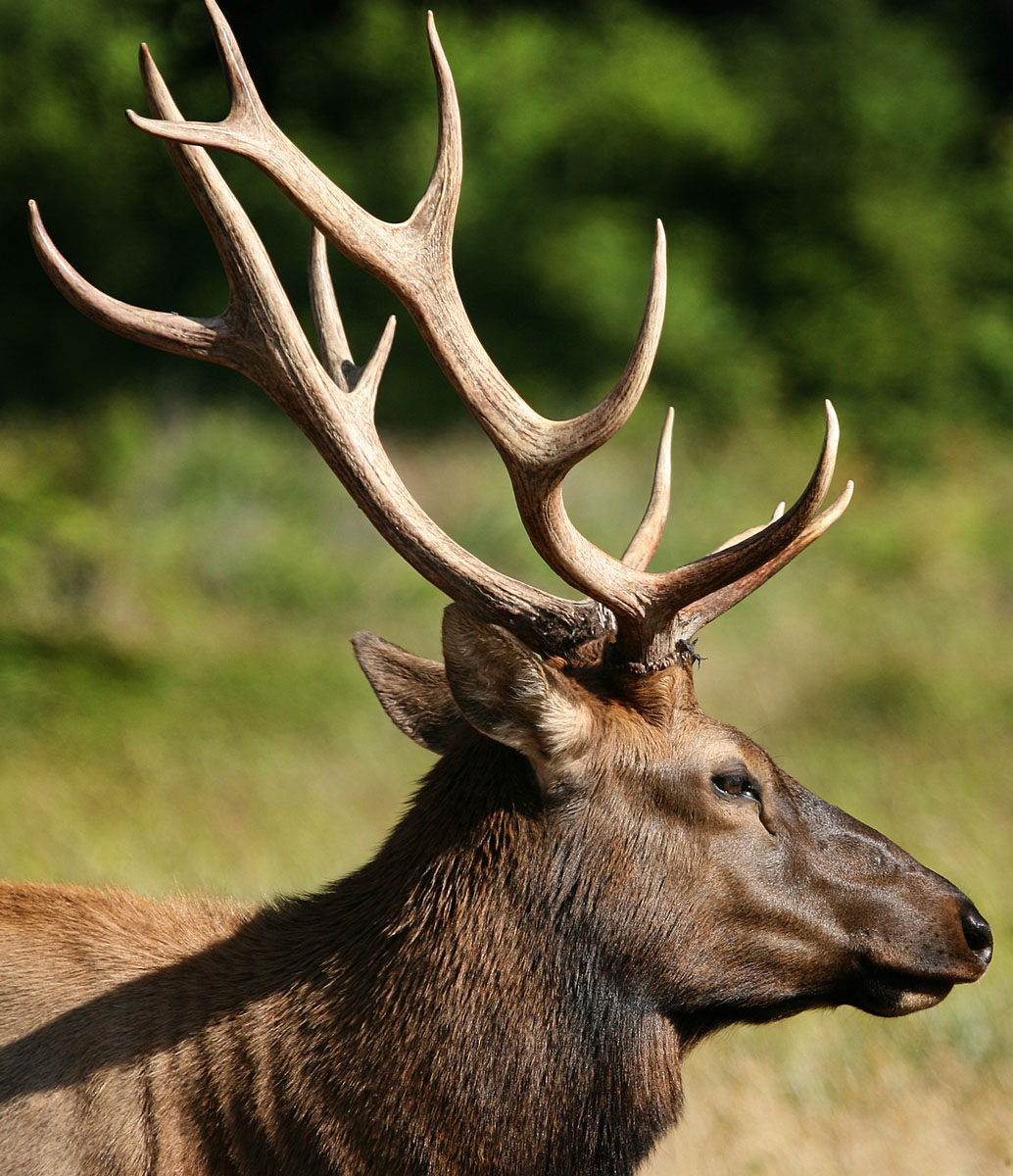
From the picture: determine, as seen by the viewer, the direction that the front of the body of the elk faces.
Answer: to the viewer's right
